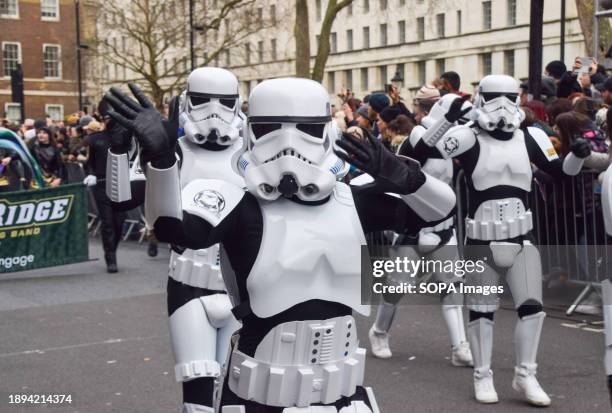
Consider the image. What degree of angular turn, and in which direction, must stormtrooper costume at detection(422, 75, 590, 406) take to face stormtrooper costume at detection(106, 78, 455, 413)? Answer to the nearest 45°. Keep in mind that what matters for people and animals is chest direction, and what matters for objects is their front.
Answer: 0° — it already faces it

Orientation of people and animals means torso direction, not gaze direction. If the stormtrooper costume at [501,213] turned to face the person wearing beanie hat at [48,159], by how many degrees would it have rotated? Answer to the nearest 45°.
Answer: approximately 135° to its right

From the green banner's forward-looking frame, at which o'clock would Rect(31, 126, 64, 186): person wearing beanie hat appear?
The person wearing beanie hat is roughly at 6 o'clock from the green banner.

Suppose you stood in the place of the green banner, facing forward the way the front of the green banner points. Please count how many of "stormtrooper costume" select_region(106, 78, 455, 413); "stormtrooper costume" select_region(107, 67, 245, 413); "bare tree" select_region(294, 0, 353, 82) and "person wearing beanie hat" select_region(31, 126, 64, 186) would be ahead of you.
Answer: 2

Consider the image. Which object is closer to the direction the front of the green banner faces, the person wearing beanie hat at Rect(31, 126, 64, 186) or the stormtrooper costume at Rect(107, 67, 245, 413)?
the stormtrooper costume

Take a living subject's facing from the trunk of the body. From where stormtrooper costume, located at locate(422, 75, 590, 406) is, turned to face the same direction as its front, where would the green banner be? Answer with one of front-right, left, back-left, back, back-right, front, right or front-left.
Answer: back-right

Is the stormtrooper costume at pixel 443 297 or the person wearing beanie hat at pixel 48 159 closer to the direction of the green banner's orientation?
the stormtrooper costume

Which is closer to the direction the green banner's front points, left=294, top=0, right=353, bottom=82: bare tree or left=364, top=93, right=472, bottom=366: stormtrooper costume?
the stormtrooper costume

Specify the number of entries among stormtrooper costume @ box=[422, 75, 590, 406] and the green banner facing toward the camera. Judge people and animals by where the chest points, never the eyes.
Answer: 2

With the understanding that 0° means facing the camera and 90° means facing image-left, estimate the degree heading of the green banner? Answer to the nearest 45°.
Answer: approximately 0°
